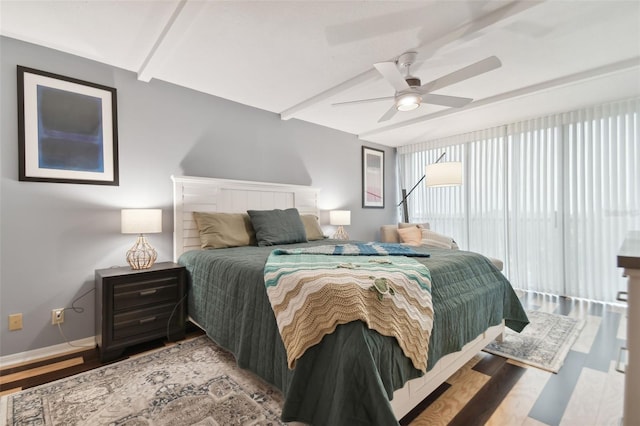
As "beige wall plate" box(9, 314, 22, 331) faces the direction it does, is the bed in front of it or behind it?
in front

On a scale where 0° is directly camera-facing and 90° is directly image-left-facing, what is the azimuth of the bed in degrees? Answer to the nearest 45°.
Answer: approximately 315°

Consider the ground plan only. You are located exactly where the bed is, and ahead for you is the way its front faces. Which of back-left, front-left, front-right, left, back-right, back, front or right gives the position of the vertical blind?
left

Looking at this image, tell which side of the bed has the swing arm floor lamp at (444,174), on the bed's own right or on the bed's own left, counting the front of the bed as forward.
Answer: on the bed's own left

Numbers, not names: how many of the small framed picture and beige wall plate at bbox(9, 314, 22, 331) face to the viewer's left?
0

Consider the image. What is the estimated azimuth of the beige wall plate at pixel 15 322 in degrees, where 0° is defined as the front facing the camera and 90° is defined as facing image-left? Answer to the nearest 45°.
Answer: approximately 0°

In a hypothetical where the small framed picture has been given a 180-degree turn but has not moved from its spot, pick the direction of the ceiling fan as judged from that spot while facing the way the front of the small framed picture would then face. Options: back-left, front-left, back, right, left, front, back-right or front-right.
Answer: back-left

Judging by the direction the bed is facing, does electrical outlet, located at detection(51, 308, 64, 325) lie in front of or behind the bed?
behind

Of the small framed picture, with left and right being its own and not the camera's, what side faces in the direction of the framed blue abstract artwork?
right

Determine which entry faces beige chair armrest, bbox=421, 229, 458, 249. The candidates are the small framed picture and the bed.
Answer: the small framed picture

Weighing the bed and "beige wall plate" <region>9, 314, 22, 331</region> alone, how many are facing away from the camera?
0

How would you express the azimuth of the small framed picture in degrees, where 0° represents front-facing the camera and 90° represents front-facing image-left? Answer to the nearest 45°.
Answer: approximately 315°
